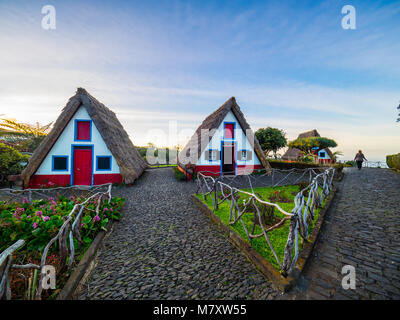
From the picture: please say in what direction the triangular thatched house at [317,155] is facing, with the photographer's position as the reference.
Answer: facing the viewer and to the right of the viewer

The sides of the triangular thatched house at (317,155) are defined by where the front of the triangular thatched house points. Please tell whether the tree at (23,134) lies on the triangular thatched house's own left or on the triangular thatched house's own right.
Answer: on the triangular thatched house's own right

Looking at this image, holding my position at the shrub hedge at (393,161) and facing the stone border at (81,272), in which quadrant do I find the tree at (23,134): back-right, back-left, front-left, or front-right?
front-right

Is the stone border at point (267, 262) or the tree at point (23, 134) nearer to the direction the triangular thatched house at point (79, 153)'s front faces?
the stone border

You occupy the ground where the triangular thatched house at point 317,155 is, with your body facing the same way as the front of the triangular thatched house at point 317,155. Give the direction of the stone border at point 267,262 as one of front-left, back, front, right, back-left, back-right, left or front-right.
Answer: front-right

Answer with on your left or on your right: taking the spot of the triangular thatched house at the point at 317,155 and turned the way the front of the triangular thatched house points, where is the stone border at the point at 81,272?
on your right

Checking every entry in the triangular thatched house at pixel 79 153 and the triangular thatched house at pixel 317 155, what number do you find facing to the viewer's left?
0

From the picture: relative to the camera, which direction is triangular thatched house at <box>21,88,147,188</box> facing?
toward the camera

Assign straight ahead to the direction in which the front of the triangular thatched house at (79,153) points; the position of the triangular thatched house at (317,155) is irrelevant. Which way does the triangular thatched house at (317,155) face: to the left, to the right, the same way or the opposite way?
the same way
